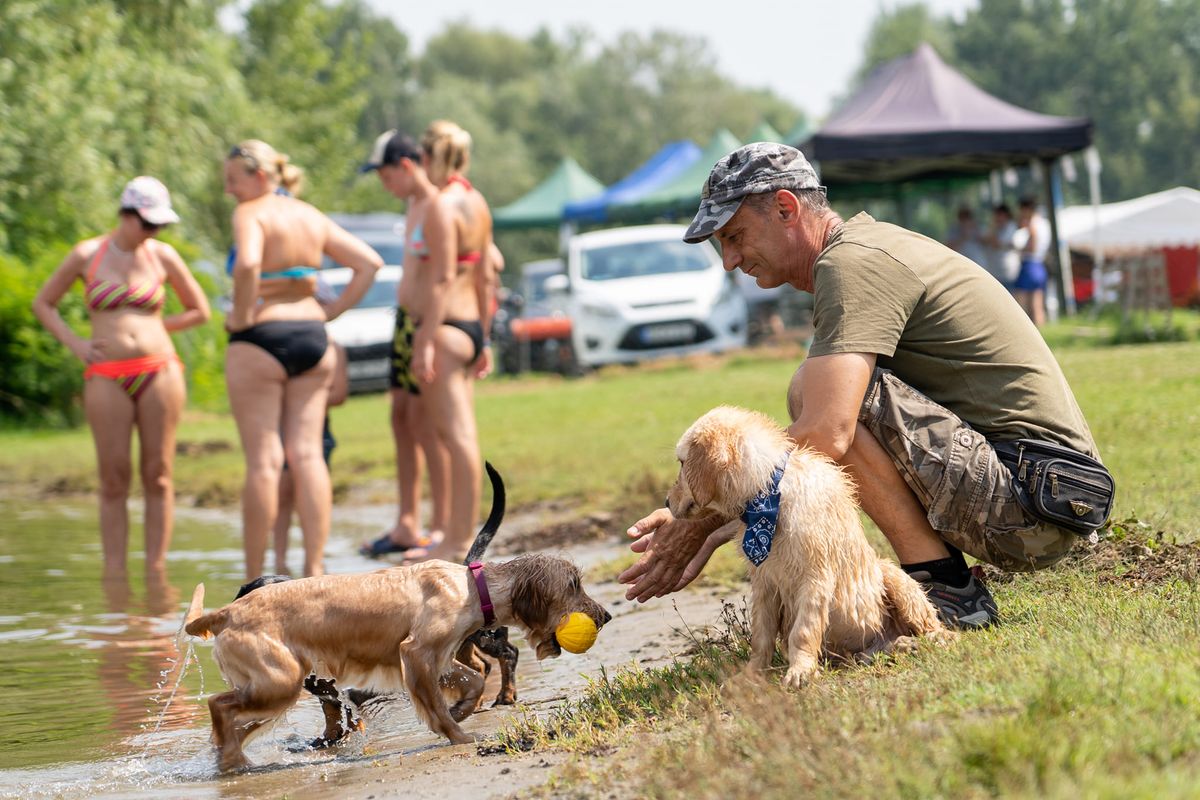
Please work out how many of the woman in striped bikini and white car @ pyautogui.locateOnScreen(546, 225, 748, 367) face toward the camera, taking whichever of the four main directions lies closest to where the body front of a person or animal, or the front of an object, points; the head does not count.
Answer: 2

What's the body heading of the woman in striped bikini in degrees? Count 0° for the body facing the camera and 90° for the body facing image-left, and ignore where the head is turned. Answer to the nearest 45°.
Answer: approximately 0°

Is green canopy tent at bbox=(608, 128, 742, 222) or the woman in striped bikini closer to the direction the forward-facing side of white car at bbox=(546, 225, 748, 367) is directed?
the woman in striped bikini

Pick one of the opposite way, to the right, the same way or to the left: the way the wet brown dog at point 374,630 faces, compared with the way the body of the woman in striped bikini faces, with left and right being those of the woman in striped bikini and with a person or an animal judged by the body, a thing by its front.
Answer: to the left

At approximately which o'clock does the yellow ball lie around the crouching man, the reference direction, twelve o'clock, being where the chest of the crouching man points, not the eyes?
The yellow ball is roughly at 12 o'clock from the crouching man.

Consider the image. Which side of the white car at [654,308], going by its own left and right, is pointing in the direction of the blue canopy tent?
back

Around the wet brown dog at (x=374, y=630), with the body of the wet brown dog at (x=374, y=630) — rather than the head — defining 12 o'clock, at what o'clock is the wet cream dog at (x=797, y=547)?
the wet cream dog at (x=797, y=547) is roughly at 1 o'clock from the wet brown dog at (x=374, y=630).

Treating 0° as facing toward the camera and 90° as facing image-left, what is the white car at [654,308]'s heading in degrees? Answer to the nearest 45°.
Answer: approximately 0°

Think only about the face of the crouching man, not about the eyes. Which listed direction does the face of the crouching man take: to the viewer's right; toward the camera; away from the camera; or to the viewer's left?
to the viewer's left

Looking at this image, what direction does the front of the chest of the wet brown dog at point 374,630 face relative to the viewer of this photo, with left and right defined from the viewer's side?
facing to the right of the viewer

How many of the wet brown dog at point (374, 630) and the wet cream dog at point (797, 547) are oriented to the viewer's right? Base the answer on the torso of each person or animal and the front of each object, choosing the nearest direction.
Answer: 1

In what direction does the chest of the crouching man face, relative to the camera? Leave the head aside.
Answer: to the viewer's left
